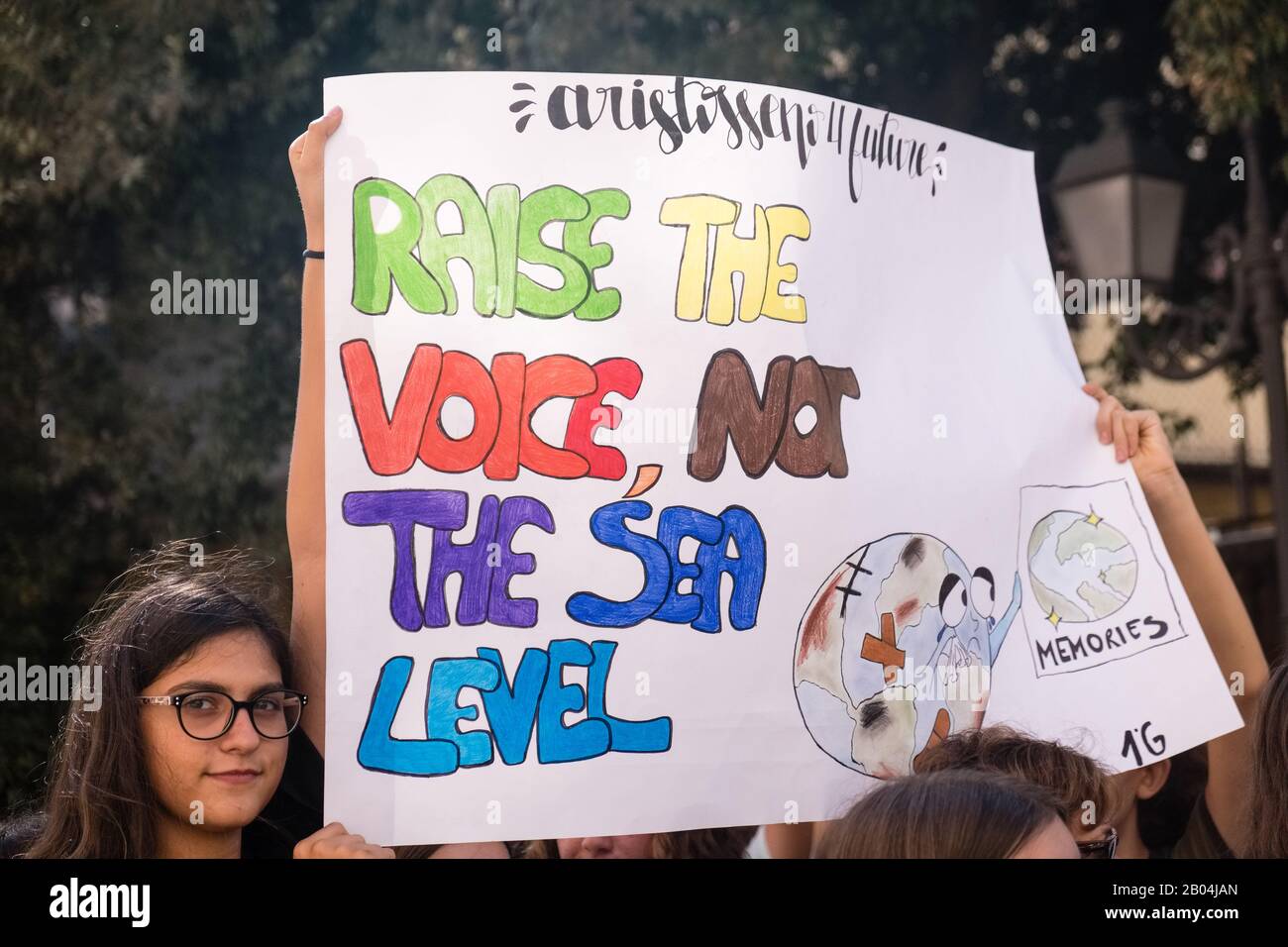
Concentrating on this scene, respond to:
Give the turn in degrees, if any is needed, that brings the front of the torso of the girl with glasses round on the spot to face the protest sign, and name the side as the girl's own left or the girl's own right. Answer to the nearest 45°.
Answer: approximately 45° to the girl's own left

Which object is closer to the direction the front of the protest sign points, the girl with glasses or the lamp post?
the girl with glasses

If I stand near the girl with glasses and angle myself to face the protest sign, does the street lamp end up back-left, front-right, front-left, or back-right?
front-left

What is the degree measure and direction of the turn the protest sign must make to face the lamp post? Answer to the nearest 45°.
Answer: approximately 135° to its left

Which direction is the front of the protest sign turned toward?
toward the camera

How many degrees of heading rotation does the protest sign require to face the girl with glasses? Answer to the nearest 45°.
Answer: approximately 90° to its right

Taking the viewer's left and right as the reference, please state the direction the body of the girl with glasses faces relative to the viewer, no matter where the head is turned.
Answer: facing the viewer and to the right of the viewer

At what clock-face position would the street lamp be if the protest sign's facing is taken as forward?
The street lamp is roughly at 7 o'clock from the protest sign.

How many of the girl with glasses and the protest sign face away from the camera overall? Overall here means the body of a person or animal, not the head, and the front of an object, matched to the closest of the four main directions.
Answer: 0
